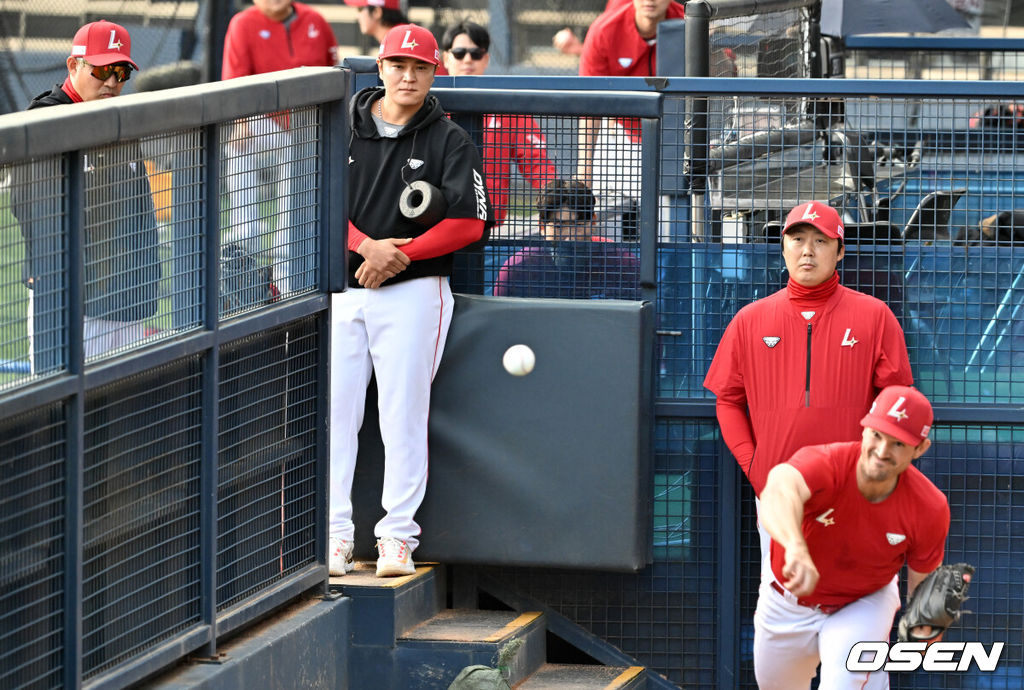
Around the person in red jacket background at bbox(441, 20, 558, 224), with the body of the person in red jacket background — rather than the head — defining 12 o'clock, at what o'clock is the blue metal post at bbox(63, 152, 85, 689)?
The blue metal post is roughly at 1 o'clock from the person in red jacket background.

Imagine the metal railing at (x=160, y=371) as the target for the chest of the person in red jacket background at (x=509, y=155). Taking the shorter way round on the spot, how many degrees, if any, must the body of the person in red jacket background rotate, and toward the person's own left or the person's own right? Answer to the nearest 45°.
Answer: approximately 45° to the person's own right

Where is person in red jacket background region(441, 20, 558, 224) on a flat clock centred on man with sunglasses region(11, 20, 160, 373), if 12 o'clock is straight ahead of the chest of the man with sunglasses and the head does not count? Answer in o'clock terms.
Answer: The person in red jacket background is roughly at 9 o'clock from the man with sunglasses.

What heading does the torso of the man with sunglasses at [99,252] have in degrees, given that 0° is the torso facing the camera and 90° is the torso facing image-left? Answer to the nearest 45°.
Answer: approximately 315°

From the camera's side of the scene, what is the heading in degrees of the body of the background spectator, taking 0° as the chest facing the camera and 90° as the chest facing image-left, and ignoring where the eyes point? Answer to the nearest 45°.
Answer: approximately 0°

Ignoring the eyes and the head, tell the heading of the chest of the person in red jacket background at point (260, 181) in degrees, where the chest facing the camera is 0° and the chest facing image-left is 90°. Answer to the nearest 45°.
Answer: approximately 0°

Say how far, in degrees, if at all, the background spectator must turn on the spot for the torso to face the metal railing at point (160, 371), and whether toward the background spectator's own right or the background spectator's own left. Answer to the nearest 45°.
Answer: approximately 45° to the background spectator's own right
